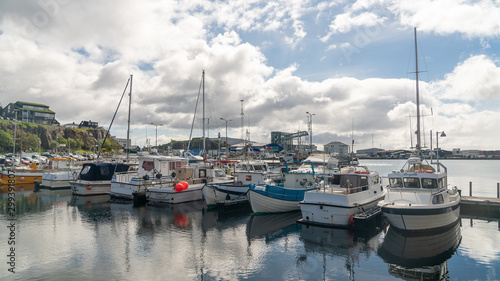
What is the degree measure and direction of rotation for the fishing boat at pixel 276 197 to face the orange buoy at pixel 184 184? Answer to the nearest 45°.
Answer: approximately 90° to its right

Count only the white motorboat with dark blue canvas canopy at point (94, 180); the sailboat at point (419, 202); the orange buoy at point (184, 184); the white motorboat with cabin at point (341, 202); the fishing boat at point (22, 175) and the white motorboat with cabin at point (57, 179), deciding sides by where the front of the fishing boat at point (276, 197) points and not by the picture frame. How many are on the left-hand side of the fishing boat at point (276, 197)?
2

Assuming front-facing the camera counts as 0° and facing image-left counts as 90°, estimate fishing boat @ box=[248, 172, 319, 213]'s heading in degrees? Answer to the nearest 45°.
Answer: approximately 45°

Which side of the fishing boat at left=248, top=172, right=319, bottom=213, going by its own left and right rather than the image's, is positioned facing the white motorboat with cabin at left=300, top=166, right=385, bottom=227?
left
